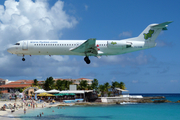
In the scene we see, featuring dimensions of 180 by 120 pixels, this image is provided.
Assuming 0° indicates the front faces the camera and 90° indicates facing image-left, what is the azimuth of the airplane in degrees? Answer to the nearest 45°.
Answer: approximately 90°
